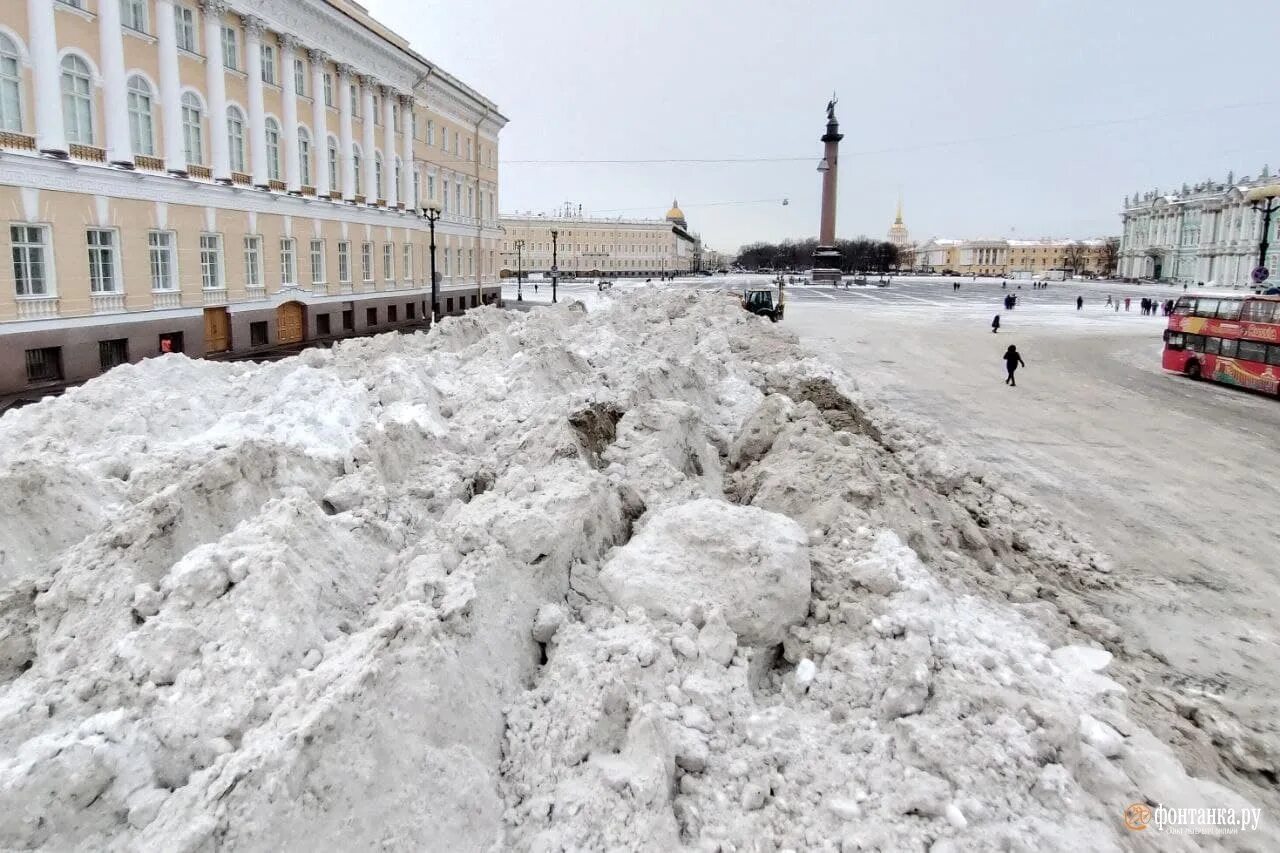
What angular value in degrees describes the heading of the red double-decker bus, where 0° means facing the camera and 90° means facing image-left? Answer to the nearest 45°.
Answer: approximately 135°

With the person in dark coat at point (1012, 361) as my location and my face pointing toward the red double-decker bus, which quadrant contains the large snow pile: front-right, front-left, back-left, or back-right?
back-right

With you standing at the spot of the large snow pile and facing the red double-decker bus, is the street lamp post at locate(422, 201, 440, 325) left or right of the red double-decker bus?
left

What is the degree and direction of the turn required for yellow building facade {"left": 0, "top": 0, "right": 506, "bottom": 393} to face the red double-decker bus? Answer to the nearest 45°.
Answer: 0° — it already faces it

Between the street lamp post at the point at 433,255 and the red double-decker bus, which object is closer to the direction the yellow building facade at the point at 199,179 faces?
the red double-decker bus

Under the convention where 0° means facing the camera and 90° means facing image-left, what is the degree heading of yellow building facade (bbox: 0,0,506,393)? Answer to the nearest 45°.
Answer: approximately 315°
